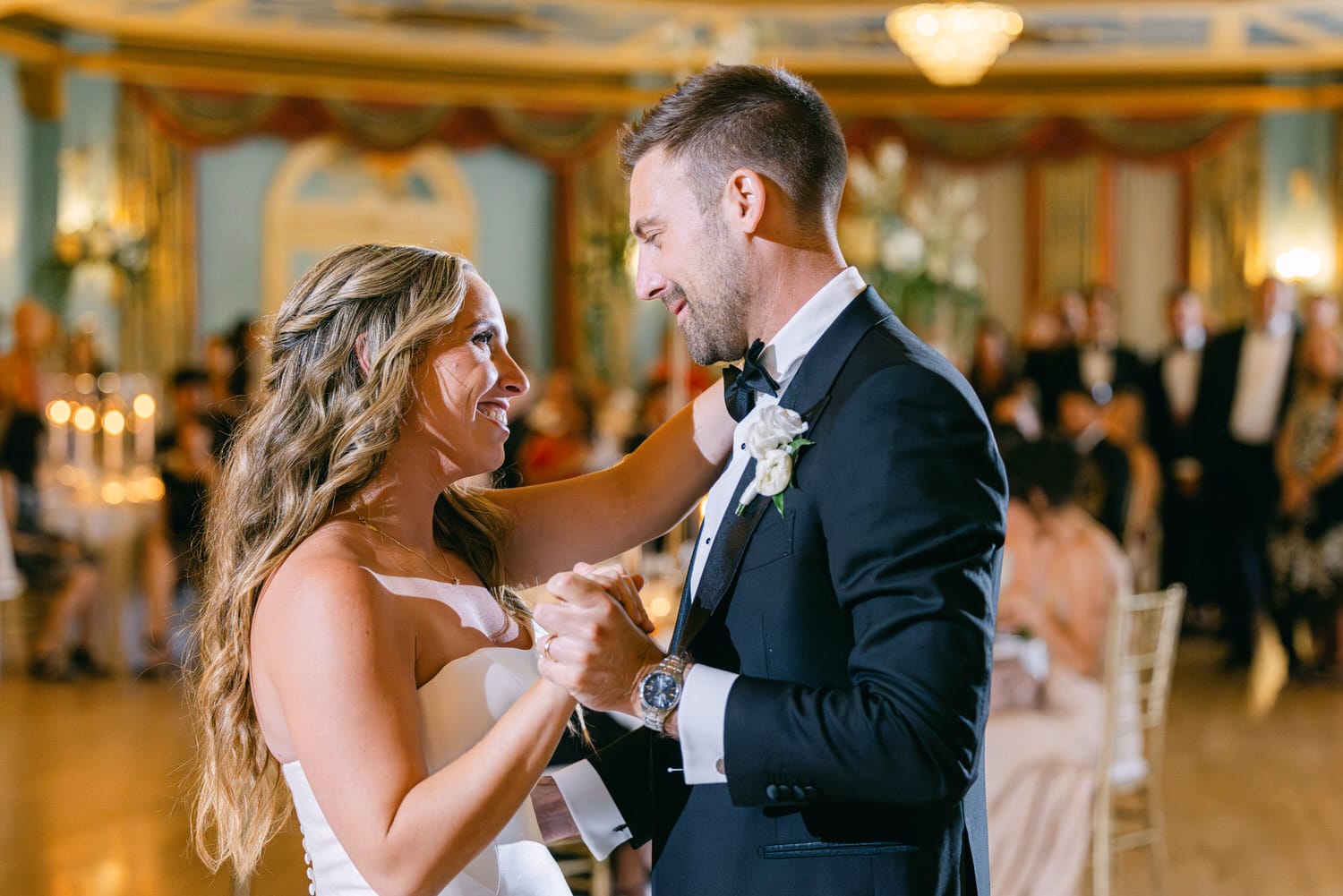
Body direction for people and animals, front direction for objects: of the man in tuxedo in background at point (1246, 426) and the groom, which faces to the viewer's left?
the groom

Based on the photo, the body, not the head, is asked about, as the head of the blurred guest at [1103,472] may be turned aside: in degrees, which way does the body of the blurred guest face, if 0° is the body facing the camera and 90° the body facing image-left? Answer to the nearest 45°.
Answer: approximately 45°

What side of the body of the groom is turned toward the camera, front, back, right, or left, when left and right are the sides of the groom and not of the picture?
left

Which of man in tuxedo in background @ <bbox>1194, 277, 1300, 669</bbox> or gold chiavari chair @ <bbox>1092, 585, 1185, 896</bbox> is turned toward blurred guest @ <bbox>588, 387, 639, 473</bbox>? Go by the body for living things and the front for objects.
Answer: the gold chiavari chair

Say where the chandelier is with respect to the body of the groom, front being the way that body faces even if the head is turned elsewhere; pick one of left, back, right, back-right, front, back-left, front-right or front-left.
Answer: right

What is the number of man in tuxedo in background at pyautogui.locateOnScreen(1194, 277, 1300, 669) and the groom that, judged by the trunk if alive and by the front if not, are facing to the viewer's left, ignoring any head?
1

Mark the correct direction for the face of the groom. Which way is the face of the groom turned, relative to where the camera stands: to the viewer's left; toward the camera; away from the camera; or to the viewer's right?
to the viewer's left

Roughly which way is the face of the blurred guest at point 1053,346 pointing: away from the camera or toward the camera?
toward the camera

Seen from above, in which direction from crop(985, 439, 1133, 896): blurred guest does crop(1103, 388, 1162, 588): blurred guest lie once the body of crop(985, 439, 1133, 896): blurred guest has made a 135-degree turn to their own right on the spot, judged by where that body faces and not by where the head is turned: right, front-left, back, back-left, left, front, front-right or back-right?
left

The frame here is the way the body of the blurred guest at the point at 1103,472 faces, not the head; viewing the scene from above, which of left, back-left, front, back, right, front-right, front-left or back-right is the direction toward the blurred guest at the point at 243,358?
front-right

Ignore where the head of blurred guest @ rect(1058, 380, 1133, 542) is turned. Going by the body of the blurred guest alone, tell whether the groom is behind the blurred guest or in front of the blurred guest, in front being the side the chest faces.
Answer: in front
